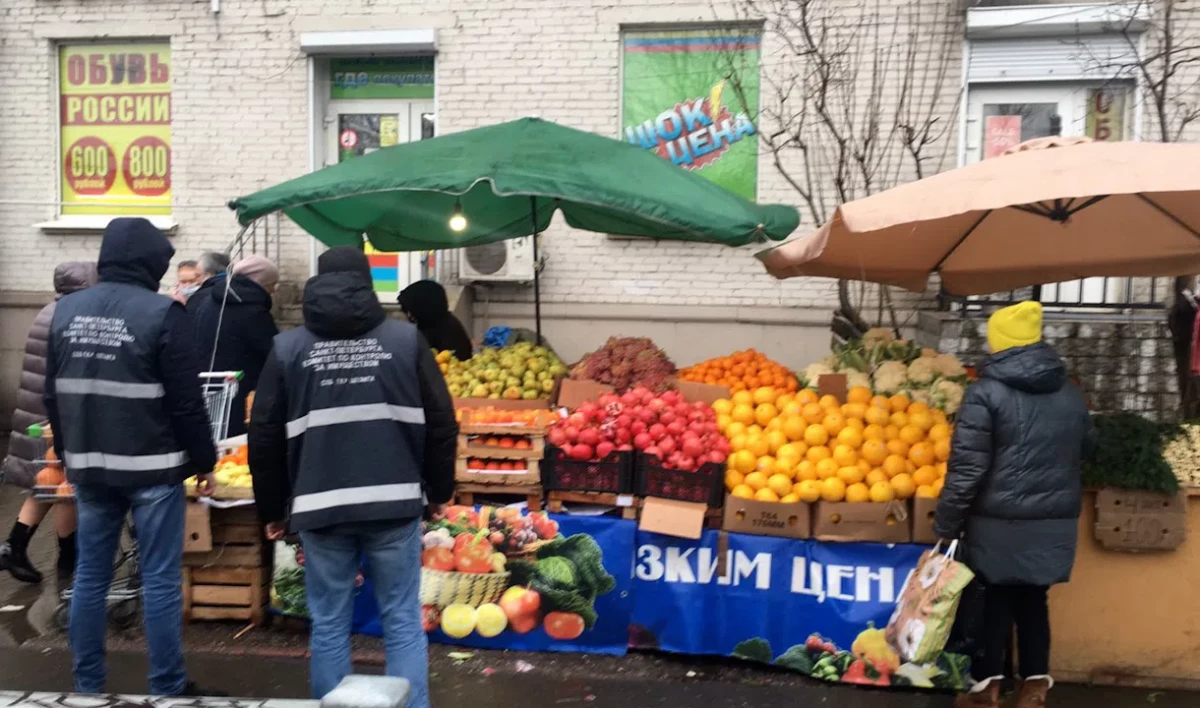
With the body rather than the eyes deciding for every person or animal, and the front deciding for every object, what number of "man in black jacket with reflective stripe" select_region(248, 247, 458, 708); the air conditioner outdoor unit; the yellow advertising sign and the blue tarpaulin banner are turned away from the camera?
1

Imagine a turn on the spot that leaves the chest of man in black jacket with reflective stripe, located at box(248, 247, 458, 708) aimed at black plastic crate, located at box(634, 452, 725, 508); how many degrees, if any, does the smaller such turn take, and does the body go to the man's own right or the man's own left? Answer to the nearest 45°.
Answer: approximately 45° to the man's own right

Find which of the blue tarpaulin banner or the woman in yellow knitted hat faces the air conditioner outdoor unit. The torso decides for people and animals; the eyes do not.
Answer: the woman in yellow knitted hat

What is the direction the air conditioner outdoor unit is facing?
toward the camera

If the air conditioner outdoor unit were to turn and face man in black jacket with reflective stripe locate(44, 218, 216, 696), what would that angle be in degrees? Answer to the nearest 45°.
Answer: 0° — it already faces them

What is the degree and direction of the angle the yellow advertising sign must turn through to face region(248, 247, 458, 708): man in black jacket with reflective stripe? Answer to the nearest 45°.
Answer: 0° — it already faces them

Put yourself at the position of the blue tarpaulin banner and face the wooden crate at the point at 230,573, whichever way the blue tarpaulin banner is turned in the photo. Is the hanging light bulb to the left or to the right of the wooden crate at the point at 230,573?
right

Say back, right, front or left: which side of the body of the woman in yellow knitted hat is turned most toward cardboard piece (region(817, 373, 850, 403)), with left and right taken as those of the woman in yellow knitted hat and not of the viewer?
front

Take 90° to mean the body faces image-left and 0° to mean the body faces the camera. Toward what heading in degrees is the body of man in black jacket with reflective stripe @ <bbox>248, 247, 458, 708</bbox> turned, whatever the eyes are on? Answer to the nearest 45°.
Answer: approximately 180°

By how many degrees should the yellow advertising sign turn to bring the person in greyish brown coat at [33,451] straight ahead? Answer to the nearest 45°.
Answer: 0° — it already faces them

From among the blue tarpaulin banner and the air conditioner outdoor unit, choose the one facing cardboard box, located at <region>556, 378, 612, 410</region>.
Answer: the air conditioner outdoor unit

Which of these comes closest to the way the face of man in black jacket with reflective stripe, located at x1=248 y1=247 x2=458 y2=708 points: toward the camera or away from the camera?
away from the camera

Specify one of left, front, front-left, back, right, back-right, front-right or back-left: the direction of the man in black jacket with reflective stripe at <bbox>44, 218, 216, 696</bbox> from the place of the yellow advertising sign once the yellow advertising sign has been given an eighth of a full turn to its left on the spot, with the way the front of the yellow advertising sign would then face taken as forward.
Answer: front-right

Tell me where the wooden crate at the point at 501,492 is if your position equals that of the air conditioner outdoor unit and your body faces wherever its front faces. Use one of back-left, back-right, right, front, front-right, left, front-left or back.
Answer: front

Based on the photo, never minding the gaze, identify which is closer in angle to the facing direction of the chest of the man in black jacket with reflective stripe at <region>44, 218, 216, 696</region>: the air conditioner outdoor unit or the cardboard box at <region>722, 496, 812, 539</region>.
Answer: the air conditioner outdoor unit

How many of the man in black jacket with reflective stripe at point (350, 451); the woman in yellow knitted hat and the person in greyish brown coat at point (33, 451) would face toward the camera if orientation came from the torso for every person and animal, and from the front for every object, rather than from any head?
0

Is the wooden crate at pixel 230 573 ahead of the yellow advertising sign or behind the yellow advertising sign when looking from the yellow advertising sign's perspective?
ahead

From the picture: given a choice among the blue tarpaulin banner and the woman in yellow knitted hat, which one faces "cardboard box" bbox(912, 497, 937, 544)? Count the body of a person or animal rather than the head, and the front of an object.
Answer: the woman in yellow knitted hat

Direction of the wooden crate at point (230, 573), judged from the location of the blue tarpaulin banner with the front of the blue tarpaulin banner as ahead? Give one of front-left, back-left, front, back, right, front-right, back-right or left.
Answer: right

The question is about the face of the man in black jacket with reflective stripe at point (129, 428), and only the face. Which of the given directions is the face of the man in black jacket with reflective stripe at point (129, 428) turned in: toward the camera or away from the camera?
away from the camera
